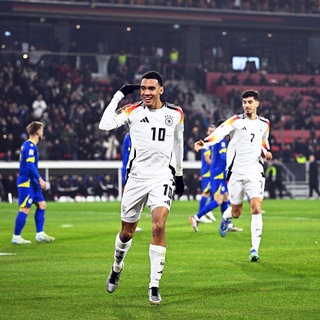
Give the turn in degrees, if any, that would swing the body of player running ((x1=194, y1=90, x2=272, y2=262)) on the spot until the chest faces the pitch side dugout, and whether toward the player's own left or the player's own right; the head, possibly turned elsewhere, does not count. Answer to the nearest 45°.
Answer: approximately 180°

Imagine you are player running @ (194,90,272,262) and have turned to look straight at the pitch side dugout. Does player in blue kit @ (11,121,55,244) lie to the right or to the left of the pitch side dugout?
left

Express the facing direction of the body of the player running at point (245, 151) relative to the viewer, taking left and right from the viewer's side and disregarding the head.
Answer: facing the viewer

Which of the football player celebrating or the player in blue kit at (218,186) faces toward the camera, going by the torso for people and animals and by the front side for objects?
the football player celebrating

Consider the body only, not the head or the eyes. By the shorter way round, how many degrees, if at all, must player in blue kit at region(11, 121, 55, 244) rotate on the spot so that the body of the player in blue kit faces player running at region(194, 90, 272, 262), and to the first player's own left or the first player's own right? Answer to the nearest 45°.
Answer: approximately 45° to the first player's own right

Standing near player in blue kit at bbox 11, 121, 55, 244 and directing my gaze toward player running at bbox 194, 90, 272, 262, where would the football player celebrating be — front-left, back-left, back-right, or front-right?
front-right

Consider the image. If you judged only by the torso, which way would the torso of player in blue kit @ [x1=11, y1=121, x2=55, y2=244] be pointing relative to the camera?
to the viewer's right

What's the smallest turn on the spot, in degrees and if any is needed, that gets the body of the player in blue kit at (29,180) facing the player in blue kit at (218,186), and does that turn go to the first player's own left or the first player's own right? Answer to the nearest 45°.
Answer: approximately 45° to the first player's own left

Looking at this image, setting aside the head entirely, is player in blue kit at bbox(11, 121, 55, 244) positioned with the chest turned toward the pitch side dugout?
no

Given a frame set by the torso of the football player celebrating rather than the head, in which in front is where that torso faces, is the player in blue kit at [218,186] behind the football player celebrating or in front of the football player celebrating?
behind

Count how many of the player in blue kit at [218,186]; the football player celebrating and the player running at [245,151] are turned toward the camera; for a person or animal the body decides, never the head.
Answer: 2
